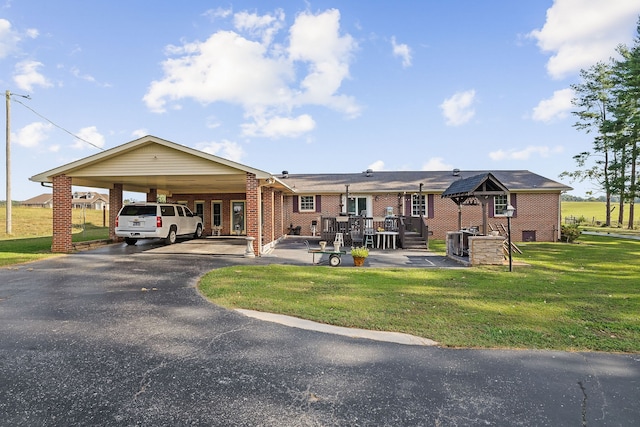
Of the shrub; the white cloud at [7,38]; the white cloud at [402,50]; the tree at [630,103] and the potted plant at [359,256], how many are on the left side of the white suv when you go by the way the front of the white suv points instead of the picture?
1

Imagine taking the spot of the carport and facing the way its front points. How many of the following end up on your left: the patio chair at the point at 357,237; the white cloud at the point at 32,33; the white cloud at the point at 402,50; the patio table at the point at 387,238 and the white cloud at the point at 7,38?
3

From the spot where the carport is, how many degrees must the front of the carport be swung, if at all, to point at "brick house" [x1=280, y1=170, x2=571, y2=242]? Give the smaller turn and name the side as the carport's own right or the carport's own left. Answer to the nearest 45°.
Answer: approximately 90° to the carport's own left

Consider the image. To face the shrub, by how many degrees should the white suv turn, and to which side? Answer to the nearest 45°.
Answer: approximately 45° to its right

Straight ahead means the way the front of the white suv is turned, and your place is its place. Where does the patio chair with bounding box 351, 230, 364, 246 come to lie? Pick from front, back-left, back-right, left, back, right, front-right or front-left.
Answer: front-right

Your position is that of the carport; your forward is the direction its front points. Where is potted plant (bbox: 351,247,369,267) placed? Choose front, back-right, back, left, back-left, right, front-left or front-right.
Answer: front-left

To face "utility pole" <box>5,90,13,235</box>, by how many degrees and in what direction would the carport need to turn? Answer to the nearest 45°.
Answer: approximately 135° to its right

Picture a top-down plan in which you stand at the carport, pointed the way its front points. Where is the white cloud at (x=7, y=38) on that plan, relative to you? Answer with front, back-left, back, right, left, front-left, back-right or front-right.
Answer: back-right

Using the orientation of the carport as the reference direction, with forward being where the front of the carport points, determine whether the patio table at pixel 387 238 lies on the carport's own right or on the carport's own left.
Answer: on the carport's own left

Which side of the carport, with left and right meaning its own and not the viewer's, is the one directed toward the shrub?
left

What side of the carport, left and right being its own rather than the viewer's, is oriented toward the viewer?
front
